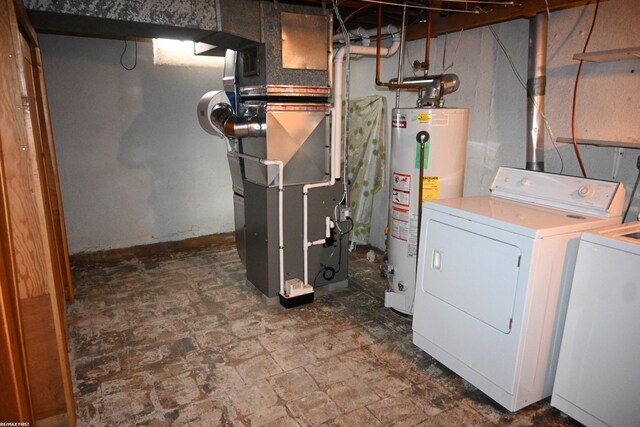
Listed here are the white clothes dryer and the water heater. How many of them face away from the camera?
0

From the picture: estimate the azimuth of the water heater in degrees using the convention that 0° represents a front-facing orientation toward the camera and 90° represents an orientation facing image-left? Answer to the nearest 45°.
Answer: approximately 45°

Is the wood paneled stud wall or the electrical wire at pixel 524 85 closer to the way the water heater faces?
the wood paneled stud wall

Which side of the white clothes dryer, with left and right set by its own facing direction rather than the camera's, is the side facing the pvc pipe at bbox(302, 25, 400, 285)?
right

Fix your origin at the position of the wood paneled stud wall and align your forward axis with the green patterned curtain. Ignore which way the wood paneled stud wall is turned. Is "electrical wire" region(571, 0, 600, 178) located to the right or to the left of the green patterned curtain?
right

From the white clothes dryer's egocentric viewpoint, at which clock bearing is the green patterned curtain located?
The green patterned curtain is roughly at 3 o'clock from the white clothes dryer.

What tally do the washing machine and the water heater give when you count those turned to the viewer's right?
0

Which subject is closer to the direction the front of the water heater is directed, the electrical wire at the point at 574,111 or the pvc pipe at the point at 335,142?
the pvc pipe

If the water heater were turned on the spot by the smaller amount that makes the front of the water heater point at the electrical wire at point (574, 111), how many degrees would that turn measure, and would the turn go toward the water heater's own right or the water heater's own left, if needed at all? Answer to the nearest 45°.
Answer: approximately 135° to the water heater's own left

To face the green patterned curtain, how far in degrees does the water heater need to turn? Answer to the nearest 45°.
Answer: approximately 135° to its right

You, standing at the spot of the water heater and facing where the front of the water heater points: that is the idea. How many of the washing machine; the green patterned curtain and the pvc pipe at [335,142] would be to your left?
1

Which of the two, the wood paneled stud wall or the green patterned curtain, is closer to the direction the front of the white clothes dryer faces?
the wood paneled stud wall

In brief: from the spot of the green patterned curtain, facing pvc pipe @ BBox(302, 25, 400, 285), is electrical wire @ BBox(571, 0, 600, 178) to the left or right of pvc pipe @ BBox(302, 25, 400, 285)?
left
